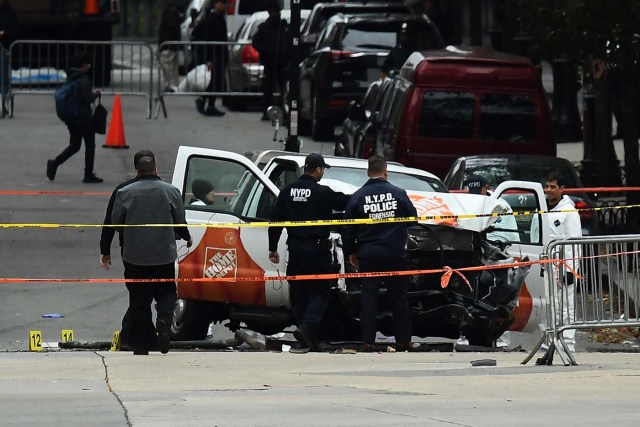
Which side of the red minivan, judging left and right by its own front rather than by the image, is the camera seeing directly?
back

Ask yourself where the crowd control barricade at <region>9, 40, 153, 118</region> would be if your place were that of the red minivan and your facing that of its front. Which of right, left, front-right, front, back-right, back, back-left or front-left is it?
front-left

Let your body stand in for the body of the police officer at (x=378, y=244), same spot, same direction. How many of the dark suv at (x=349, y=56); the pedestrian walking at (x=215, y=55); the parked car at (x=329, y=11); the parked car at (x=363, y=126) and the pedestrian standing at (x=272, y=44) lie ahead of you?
5

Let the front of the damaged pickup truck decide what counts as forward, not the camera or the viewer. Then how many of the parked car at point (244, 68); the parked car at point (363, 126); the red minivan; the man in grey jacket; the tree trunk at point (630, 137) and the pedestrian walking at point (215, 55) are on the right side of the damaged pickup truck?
1

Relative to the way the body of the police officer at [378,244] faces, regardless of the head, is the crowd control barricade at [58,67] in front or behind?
in front

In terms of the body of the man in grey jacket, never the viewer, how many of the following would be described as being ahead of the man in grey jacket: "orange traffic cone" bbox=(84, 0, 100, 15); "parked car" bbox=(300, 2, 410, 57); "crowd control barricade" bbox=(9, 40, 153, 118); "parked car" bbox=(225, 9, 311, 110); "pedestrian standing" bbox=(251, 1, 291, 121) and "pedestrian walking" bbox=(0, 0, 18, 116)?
6

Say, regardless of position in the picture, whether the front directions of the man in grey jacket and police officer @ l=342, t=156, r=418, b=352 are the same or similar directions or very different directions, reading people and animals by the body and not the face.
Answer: same or similar directions

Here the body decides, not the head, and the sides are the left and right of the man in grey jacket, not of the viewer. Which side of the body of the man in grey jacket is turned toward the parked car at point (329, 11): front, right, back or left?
front

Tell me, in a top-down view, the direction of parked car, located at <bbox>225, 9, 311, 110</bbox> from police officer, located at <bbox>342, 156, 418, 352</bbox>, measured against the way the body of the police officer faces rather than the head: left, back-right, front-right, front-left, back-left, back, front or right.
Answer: front

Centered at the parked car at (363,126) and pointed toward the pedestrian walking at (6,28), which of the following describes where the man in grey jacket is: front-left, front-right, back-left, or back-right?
back-left

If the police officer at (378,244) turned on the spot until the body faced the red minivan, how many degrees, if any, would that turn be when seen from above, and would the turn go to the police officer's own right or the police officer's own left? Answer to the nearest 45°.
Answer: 0° — they already face it

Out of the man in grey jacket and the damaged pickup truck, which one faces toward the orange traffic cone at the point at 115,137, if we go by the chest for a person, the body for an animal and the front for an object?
the man in grey jacket

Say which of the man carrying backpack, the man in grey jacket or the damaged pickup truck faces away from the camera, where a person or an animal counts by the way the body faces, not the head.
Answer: the man in grey jacket

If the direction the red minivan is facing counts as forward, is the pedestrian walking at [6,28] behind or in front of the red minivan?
in front

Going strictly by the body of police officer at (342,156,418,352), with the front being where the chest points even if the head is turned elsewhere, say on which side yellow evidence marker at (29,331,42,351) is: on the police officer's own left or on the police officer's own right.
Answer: on the police officer's own left
